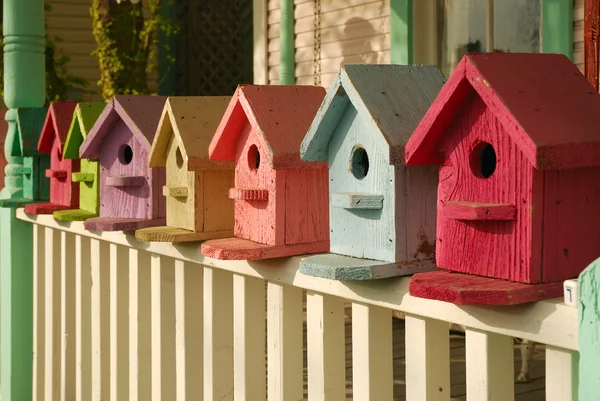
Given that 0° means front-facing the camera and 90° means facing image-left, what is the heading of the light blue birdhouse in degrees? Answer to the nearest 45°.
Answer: approximately 45°

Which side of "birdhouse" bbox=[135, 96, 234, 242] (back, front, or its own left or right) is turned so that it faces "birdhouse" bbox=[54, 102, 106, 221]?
right

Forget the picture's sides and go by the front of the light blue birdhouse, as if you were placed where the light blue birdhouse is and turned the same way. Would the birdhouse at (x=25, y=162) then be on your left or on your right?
on your right

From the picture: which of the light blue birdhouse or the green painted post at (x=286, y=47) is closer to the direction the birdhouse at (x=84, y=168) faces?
the light blue birdhouse

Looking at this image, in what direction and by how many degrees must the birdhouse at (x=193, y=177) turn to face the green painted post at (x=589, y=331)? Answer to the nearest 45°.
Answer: approximately 90° to its left

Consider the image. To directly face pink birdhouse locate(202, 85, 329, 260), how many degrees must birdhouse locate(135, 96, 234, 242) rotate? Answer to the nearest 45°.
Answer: approximately 90° to its left
